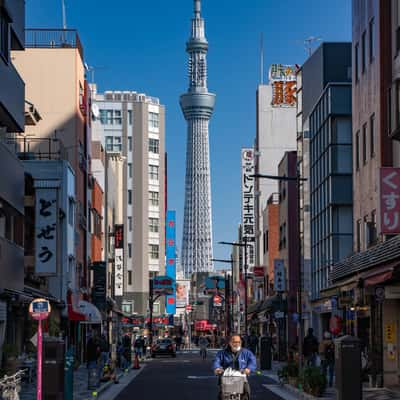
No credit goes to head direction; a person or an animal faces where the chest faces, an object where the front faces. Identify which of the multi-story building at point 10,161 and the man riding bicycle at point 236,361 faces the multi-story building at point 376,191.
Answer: the multi-story building at point 10,161

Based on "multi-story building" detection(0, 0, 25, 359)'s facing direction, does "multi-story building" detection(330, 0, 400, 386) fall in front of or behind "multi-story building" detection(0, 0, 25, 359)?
in front

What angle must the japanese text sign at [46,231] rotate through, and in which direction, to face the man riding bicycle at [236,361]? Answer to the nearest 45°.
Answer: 0° — it already faces them

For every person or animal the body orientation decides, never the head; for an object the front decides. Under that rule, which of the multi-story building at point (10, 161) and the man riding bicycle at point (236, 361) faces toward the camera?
the man riding bicycle

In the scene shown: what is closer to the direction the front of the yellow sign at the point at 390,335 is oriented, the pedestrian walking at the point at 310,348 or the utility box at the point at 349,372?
the utility box

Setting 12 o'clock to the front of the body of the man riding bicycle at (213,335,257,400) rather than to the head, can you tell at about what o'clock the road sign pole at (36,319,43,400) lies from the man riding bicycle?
The road sign pole is roughly at 4 o'clock from the man riding bicycle.

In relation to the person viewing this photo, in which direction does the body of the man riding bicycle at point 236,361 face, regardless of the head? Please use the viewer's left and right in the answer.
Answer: facing the viewer

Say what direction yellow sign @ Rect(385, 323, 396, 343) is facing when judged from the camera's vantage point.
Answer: facing the viewer and to the left of the viewer

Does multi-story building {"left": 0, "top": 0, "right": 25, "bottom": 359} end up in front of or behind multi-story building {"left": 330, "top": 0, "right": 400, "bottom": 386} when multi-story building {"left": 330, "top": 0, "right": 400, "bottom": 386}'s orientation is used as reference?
in front

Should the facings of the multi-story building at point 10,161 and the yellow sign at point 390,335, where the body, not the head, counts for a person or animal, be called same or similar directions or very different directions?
very different directions

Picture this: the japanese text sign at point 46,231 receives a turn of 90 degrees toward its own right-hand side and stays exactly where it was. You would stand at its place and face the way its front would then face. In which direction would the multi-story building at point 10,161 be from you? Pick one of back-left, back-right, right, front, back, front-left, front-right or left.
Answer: left

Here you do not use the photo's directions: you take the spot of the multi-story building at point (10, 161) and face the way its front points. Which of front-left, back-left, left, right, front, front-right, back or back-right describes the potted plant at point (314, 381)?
front-right

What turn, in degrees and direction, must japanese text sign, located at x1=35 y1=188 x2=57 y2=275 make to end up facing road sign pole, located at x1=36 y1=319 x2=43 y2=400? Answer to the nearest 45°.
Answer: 0° — it already faces it

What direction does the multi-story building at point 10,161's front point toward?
to the viewer's right

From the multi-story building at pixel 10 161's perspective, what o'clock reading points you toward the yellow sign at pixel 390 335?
The yellow sign is roughly at 12 o'clock from the multi-story building.

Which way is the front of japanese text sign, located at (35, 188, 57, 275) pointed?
toward the camera

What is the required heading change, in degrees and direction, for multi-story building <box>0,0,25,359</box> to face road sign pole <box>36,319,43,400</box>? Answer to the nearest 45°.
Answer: approximately 90° to its right
